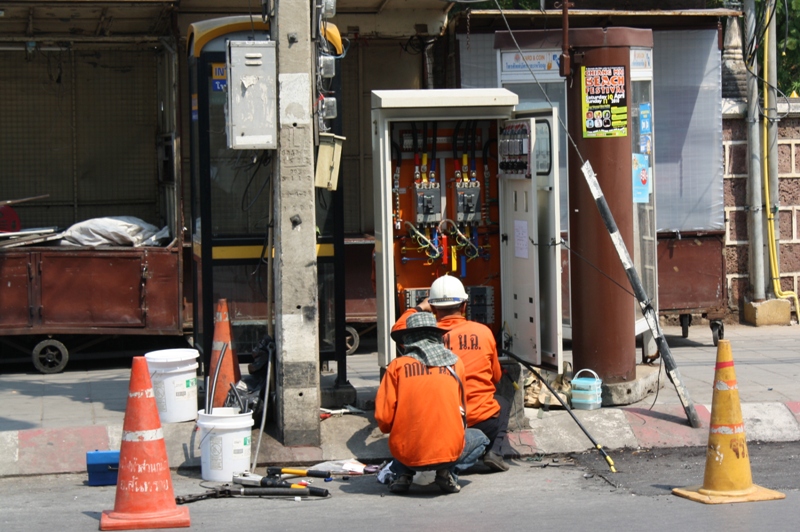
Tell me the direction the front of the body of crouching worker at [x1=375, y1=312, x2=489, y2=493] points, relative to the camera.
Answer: away from the camera

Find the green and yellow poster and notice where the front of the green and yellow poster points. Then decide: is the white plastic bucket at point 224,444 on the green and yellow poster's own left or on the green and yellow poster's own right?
on the green and yellow poster's own right

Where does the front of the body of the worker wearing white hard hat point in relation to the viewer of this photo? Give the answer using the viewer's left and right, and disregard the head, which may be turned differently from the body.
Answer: facing away from the viewer

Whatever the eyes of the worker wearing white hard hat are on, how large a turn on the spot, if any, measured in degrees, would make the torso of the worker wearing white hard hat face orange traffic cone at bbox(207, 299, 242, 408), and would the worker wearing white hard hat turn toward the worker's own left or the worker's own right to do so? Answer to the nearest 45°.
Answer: approximately 90° to the worker's own left

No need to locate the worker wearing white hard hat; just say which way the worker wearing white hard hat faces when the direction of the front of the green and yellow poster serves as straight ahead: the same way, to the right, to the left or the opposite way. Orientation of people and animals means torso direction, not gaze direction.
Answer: the opposite way

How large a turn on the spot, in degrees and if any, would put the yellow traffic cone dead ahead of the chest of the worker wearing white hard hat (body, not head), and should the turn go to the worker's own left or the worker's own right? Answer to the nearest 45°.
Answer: approximately 135° to the worker's own right

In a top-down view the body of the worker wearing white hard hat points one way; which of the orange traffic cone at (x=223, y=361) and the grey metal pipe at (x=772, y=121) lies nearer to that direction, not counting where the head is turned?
the grey metal pipe

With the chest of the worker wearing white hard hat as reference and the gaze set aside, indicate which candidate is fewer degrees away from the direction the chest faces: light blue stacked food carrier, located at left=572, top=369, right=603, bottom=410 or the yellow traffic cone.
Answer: the light blue stacked food carrier

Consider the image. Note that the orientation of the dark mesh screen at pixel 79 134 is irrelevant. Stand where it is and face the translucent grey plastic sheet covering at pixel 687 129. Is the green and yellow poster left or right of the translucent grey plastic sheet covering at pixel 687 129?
right

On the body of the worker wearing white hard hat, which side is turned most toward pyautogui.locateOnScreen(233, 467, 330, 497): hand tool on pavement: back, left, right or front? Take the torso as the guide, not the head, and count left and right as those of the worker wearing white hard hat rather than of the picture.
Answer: left

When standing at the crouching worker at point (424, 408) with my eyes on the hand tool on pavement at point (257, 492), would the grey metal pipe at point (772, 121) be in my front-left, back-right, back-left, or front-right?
back-right
